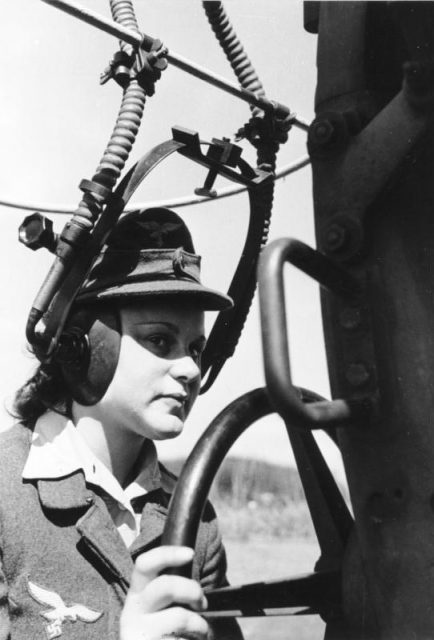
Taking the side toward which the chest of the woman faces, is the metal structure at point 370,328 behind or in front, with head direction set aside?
in front

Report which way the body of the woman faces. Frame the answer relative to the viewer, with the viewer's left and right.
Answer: facing the viewer and to the right of the viewer

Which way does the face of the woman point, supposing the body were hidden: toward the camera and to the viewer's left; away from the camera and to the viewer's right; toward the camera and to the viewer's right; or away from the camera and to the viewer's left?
toward the camera and to the viewer's right
